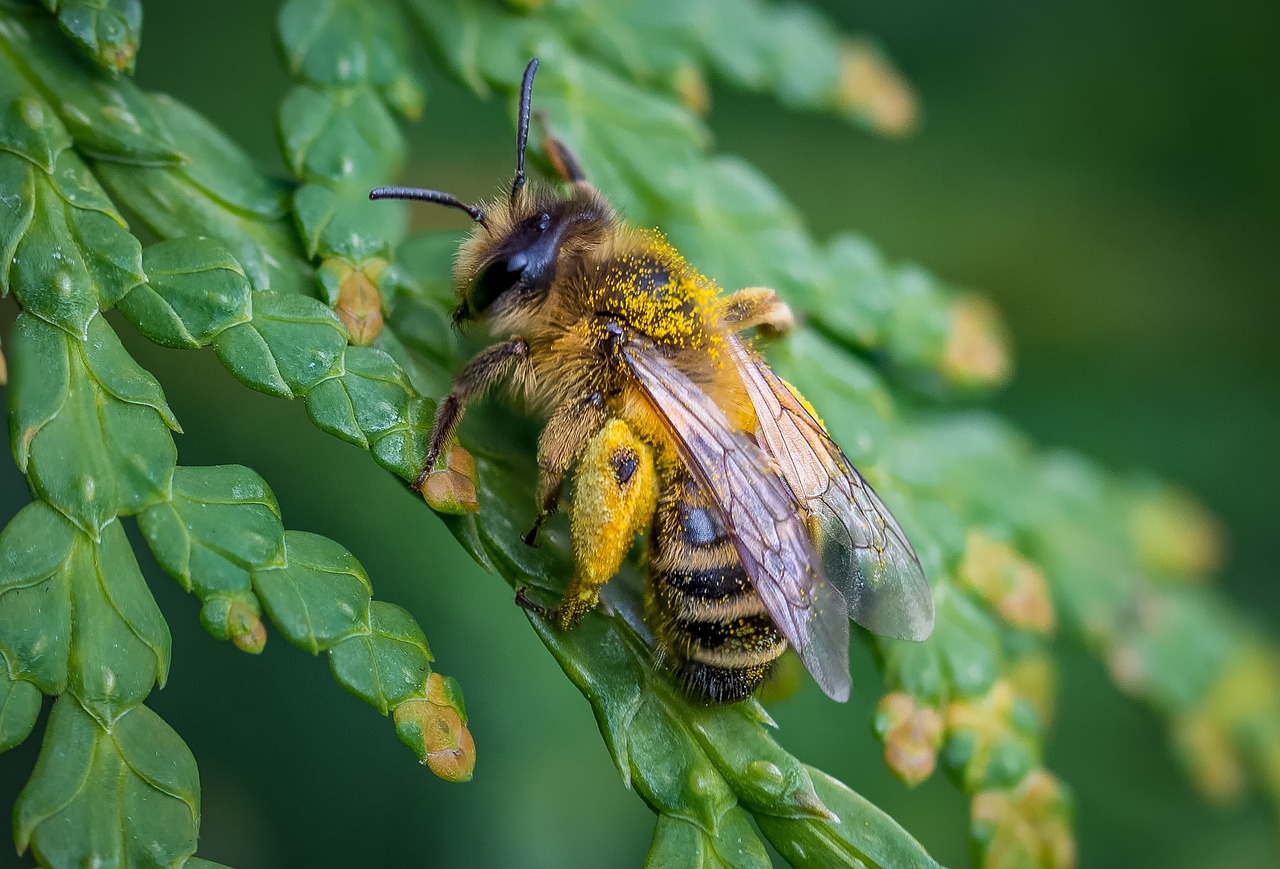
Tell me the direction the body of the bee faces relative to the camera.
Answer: to the viewer's left
